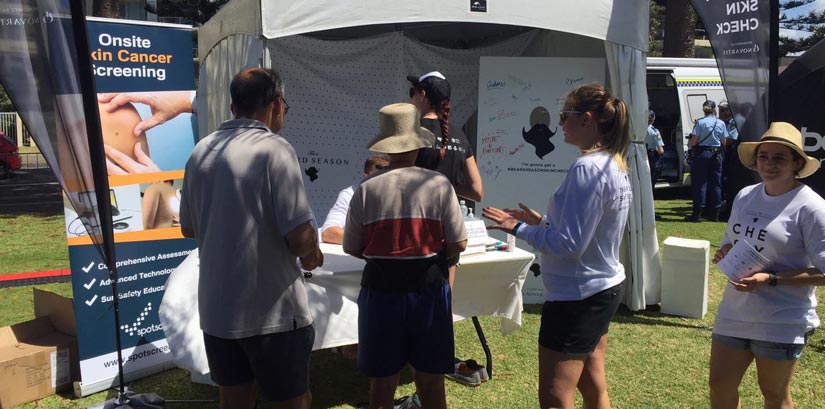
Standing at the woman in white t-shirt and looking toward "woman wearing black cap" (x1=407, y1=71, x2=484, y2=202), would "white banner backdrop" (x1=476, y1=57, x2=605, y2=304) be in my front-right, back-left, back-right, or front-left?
front-right

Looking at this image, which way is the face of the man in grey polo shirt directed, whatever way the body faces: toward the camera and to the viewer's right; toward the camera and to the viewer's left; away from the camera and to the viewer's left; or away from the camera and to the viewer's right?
away from the camera and to the viewer's right

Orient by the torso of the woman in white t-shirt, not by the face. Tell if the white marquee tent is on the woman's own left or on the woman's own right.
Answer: on the woman's own right

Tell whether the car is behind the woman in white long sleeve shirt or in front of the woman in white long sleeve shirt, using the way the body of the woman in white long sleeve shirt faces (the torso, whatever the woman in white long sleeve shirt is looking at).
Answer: in front

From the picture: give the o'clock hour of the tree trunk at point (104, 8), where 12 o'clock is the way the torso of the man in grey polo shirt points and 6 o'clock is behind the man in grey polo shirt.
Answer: The tree trunk is roughly at 10 o'clock from the man in grey polo shirt.

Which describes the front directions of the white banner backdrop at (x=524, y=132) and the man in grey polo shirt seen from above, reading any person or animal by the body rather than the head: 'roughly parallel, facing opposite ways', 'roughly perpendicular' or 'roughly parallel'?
roughly parallel, facing opposite ways

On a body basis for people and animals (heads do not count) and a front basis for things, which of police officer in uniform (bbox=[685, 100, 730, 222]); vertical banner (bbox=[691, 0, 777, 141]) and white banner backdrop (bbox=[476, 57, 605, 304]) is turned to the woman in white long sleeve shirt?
the white banner backdrop

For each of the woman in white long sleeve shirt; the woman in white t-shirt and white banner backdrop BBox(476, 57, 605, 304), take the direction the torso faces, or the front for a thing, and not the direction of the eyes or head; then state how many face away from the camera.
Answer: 0

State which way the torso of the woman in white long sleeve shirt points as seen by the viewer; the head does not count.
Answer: to the viewer's left

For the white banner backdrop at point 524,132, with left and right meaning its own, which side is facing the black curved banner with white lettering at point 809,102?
left

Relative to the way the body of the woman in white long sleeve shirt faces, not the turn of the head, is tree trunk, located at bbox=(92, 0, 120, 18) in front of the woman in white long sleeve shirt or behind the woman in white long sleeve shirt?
in front

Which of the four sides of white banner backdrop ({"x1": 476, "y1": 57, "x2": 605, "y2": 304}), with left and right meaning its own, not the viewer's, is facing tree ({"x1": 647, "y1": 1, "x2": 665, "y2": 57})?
back

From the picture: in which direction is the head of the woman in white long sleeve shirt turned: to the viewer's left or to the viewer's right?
to the viewer's left

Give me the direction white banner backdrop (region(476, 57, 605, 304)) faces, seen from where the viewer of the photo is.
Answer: facing the viewer
